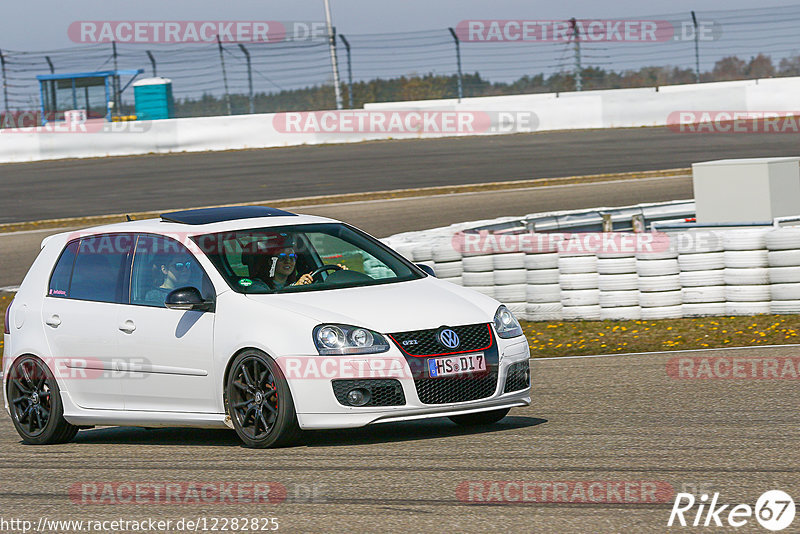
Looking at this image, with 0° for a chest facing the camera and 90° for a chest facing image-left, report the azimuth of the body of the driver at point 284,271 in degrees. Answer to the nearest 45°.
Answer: approximately 315°

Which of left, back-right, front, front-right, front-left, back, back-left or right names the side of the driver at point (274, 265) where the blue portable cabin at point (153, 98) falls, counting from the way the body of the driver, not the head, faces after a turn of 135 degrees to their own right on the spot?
right

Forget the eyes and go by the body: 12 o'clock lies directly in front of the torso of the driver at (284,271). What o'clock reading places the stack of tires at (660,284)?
The stack of tires is roughly at 9 o'clock from the driver.

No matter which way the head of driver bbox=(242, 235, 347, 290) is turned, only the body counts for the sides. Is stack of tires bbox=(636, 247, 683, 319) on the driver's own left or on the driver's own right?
on the driver's own left

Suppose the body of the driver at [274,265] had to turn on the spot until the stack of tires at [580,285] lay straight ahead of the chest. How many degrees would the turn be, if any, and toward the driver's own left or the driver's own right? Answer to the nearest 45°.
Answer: approximately 90° to the driver's own left

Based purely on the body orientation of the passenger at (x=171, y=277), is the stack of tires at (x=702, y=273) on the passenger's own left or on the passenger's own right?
on the passenger's own left

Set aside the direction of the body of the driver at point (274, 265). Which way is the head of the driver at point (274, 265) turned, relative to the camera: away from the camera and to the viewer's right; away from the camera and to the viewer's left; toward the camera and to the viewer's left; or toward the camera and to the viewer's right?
toward the camera and to the viewer's right

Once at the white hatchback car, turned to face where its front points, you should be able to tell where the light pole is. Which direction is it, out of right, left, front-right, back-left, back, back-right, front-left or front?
back-left

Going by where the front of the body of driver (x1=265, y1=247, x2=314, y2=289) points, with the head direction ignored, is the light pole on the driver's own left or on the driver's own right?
on the driver's own left

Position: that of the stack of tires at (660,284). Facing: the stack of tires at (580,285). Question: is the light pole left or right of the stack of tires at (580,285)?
right

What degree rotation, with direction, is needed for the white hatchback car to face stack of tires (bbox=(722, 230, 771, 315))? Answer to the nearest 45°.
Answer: approximately 90° to its left

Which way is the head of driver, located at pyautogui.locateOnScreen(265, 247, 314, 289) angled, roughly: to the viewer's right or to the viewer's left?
to the viewer's right
